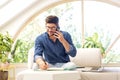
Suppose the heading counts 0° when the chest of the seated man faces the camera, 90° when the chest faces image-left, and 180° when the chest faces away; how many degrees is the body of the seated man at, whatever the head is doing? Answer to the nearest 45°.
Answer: approximately 0°

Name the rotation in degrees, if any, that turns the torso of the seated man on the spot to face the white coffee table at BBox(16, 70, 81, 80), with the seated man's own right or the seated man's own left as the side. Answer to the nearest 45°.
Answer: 0° — they already face it

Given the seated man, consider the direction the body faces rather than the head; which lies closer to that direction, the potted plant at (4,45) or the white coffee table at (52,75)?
the white coffee table

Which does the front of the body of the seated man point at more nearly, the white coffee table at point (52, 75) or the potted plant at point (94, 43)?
the white coffee table

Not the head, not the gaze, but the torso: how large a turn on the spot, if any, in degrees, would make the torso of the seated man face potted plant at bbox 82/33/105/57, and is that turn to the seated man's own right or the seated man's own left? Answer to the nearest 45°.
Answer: approximately 135° to the seated man's own left

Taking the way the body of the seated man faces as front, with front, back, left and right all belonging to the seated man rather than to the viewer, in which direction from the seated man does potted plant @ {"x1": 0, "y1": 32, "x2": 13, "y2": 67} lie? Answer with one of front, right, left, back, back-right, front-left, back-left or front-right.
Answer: back-right
